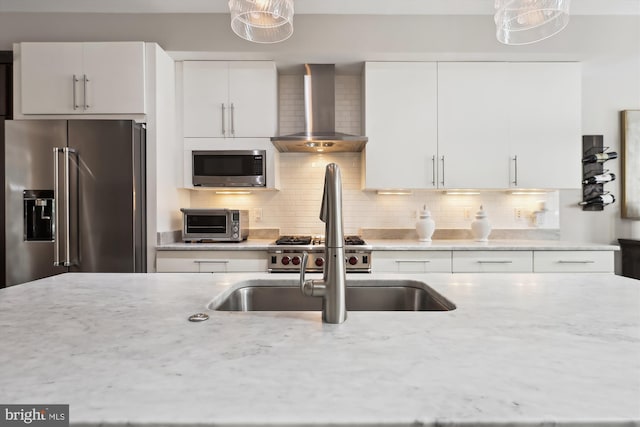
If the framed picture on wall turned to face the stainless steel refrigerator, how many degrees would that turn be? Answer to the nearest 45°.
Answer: approximately 45° to its right

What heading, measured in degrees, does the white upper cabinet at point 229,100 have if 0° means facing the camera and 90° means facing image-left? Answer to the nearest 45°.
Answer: approximately 0°

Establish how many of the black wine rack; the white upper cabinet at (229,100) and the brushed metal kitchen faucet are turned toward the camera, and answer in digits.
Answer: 2

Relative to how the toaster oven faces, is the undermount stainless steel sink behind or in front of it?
in front

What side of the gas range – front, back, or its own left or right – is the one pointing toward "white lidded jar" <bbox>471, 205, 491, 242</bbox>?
left

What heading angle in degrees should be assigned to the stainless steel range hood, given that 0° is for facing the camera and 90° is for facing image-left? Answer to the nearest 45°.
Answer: approximately 0°

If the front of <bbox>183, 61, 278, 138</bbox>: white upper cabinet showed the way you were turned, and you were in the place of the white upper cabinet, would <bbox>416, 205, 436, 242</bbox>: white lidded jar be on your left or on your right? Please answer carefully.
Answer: on your left

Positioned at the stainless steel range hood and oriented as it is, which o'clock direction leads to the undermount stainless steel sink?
The undermount stainless steel sink is roughly at 12 o'clock from the stainless steel range hood.
